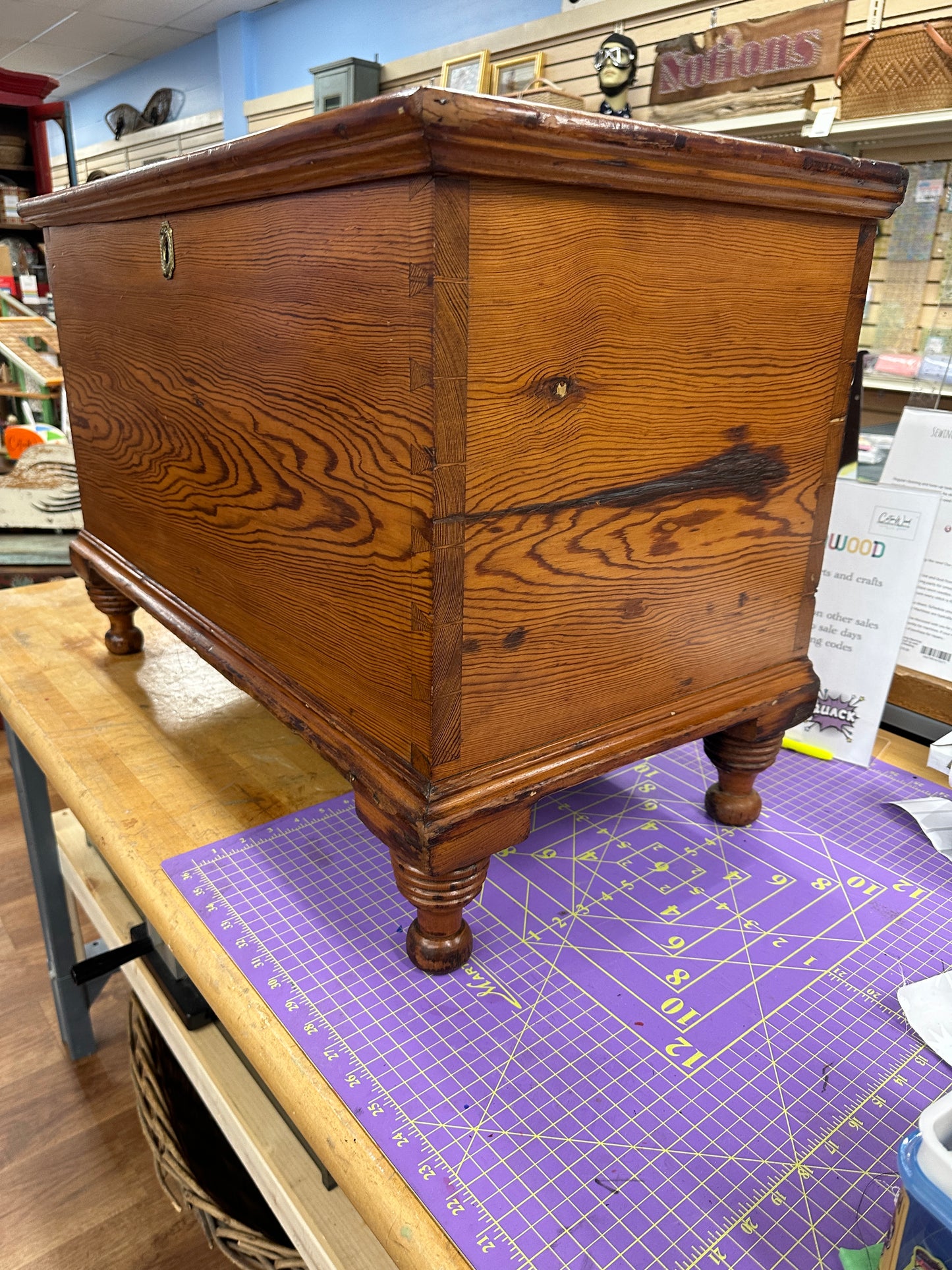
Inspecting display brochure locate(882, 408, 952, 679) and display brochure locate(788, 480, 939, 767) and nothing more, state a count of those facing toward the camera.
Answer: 2

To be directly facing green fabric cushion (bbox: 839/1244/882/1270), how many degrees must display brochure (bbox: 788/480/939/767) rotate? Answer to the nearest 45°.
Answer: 0° — it already faces it

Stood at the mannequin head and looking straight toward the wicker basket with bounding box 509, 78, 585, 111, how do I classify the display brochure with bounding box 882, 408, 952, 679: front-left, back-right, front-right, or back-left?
back-left

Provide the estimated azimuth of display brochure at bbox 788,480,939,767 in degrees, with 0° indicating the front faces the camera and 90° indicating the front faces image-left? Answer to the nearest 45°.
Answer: approximately 0°

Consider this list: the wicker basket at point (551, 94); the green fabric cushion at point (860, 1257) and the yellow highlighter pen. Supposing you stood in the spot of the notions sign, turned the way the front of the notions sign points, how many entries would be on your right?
1

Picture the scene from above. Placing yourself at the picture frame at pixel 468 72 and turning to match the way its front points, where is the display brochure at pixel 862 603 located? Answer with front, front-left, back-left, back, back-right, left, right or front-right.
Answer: front-left

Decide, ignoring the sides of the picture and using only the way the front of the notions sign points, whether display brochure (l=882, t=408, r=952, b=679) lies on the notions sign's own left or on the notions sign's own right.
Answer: on the notions sign's own left

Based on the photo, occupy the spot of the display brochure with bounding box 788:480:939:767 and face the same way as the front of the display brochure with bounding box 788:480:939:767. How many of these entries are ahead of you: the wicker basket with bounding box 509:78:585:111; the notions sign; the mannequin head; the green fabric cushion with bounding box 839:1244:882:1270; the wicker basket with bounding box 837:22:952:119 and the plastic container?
2

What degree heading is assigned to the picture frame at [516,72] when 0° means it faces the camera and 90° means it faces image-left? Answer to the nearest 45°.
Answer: approximately 45°

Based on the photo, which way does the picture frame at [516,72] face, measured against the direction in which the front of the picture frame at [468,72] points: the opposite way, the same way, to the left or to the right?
the same way

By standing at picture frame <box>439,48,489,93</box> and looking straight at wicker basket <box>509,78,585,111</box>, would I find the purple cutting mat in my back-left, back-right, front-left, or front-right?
front-right

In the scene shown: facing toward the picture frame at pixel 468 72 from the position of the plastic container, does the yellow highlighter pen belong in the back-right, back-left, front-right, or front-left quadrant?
front-right

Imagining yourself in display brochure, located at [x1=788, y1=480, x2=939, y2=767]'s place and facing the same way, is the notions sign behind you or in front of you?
behind

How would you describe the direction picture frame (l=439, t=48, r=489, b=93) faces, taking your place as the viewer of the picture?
facing the viewer and to the left of the viewer

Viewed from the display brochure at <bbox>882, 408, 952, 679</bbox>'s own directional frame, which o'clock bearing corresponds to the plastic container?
The plastic container is roughly at 12 o'clock from the display brochure.

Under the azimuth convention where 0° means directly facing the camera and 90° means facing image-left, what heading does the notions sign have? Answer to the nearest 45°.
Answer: approximately 45°

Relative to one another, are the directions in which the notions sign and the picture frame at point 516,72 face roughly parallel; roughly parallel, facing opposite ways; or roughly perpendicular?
roughly parallel

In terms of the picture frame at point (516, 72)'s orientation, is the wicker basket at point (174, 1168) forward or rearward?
forward
